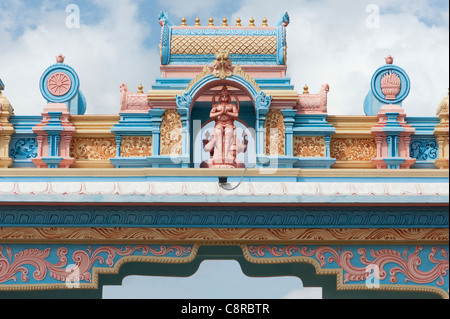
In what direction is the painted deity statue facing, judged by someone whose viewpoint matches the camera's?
facing the viewer
